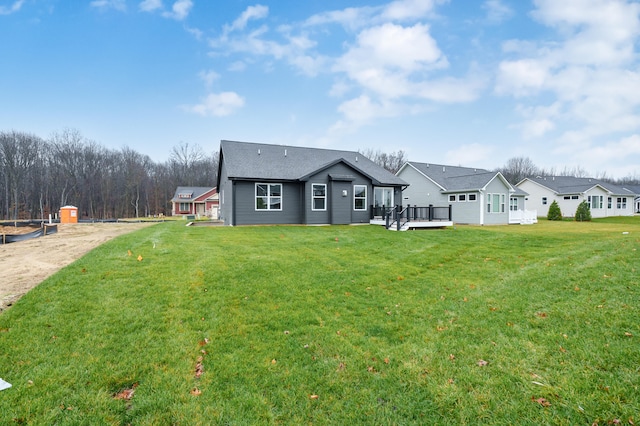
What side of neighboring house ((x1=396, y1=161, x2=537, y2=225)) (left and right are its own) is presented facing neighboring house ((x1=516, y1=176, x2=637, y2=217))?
right

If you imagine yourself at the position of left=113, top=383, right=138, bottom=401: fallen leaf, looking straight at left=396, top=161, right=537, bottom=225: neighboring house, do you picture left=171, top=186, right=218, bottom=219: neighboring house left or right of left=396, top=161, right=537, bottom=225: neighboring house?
left

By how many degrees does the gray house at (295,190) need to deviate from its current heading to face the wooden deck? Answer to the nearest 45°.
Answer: approximately 90° to its right

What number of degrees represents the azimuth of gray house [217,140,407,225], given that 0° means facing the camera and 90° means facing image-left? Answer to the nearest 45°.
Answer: approximately 180°

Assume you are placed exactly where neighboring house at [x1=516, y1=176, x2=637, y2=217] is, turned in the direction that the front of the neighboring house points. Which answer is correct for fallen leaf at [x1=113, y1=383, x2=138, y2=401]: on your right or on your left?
on your left

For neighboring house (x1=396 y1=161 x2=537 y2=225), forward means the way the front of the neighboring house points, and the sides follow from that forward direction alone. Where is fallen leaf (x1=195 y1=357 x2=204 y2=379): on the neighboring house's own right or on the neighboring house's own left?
on the neighboring house's own left

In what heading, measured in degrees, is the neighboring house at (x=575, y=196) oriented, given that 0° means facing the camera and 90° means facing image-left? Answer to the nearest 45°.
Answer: approximately 135°

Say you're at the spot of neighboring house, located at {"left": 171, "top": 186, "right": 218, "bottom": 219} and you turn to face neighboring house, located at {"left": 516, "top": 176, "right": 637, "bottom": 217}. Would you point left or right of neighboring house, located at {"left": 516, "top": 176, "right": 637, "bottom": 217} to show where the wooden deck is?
right

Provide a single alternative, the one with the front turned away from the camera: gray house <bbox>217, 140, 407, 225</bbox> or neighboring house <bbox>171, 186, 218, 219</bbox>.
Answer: the gray house

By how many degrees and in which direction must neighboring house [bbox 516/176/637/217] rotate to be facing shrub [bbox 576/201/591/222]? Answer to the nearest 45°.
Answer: approximately 135° to its left

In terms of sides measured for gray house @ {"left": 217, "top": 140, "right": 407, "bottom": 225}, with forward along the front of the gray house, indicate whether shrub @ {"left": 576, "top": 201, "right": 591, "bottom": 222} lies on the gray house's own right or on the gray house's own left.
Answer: on the gray house's own right

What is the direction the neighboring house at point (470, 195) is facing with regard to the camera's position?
facing away from the viewer and to the left of the viewer
